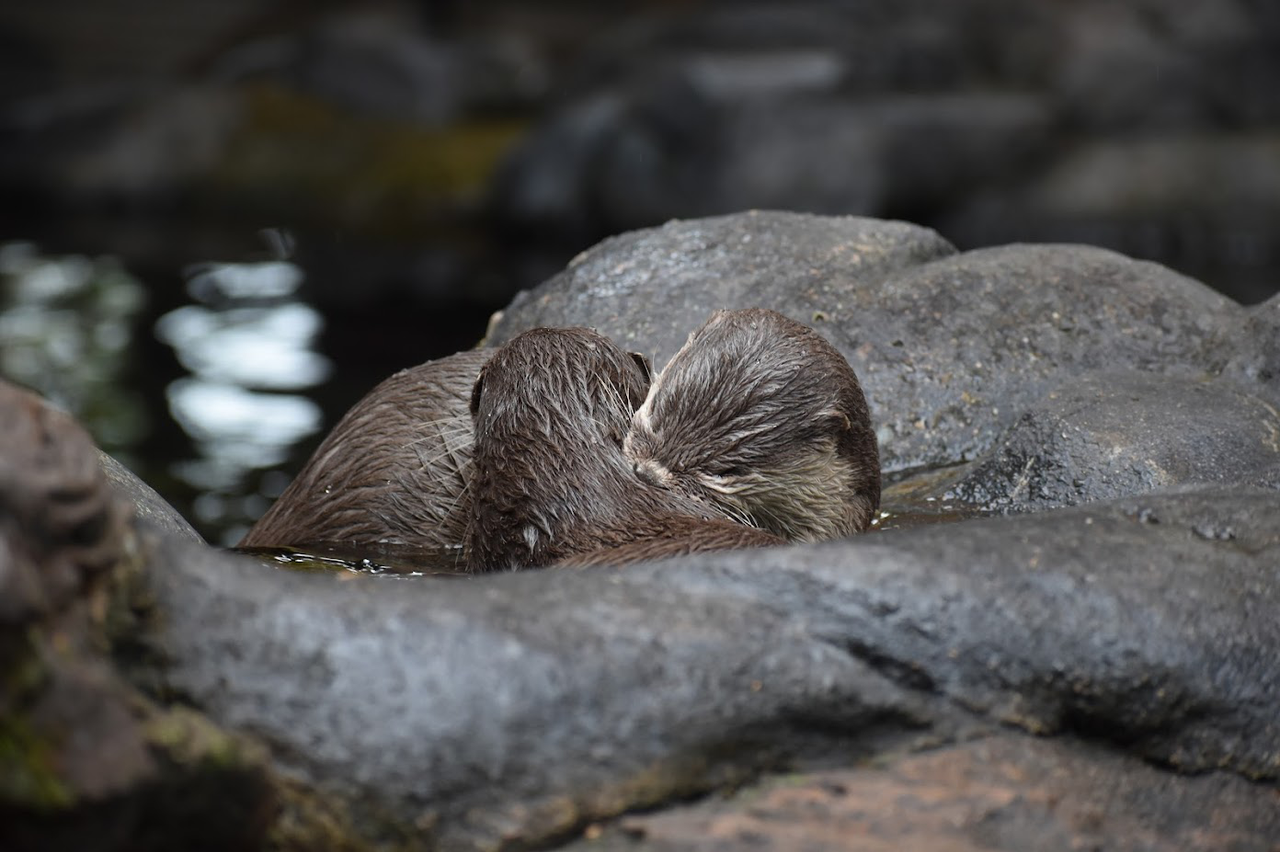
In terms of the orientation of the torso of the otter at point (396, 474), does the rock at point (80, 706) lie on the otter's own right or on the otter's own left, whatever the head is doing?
on the otter's own right

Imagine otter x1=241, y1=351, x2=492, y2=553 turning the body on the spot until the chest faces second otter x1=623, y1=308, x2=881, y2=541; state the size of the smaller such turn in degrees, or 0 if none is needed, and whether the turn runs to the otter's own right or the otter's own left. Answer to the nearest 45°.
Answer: approximately 45° to the otter's own right

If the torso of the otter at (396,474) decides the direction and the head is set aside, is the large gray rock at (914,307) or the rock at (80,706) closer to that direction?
the large gray rock

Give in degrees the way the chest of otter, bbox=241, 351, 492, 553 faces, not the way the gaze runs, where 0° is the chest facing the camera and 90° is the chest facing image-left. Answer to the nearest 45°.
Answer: approximately 270°

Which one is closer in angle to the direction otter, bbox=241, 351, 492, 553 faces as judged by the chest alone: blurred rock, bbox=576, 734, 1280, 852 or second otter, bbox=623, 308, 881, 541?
the second otter

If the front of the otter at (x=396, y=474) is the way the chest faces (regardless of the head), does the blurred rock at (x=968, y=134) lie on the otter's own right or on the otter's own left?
on the otter's own left

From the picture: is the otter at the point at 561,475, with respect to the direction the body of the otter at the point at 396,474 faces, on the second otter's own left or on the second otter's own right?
on the second otter's own right
